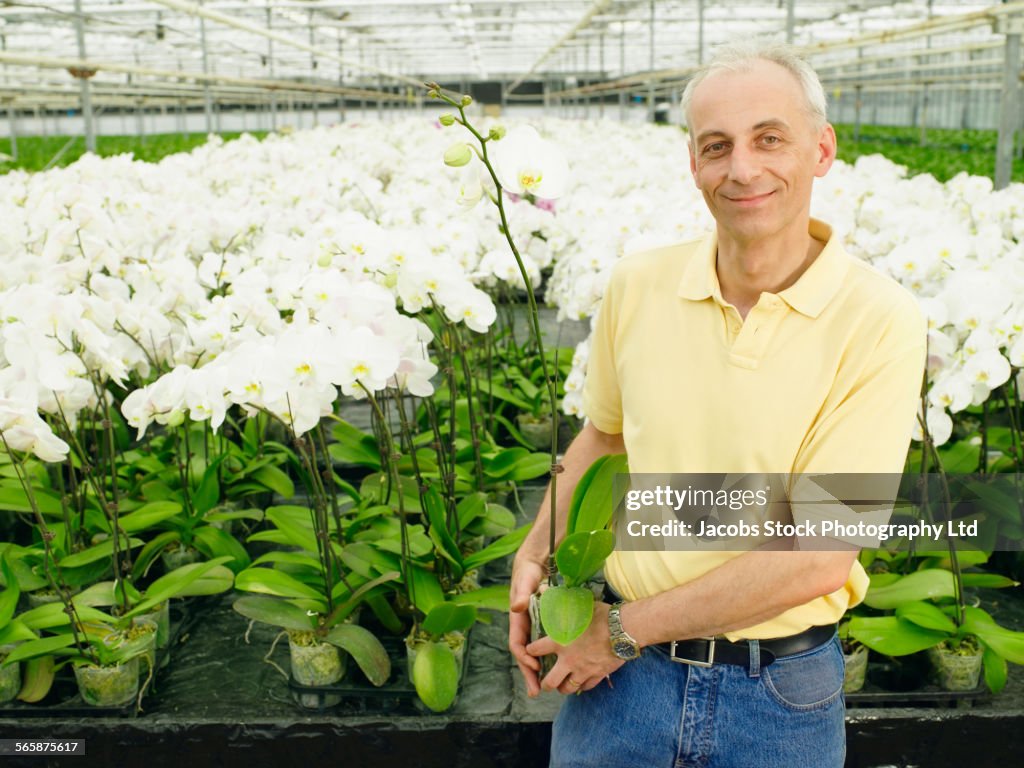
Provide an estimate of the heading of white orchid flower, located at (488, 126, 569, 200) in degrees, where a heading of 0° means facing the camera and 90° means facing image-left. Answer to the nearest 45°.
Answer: approximately 0°
